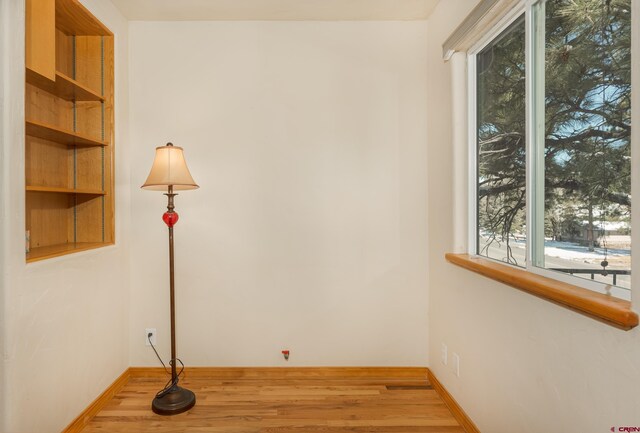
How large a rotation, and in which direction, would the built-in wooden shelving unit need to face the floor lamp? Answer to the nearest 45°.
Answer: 0° — it already faces it

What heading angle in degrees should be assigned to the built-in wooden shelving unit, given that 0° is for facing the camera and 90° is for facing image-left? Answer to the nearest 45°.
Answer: approximately 315°

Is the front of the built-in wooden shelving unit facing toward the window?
yes
